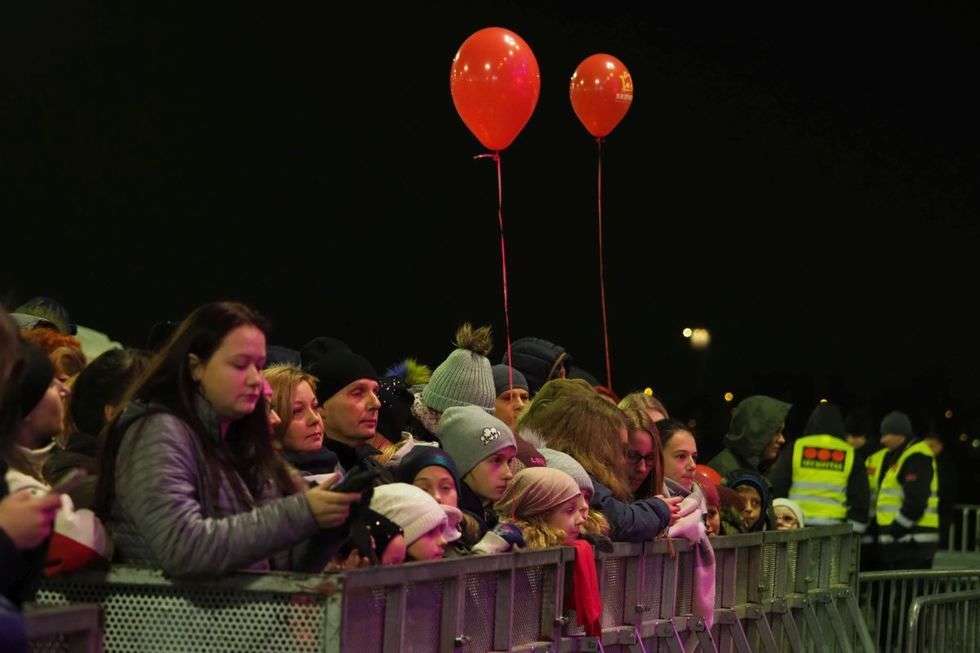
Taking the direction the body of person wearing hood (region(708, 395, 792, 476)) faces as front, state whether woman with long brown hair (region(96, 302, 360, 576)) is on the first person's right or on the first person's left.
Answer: on the first person's right

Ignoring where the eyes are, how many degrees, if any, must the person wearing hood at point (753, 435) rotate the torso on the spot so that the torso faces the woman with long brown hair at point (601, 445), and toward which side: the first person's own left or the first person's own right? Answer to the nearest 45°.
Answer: approximately 90° to the first person's own right

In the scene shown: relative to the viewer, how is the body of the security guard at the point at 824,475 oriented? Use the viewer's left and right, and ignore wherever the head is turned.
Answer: facing away from the viewer

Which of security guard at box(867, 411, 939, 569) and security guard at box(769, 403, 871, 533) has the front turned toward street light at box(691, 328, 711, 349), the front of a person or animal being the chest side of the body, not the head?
security guard at box(769, 403, 871, 533)
